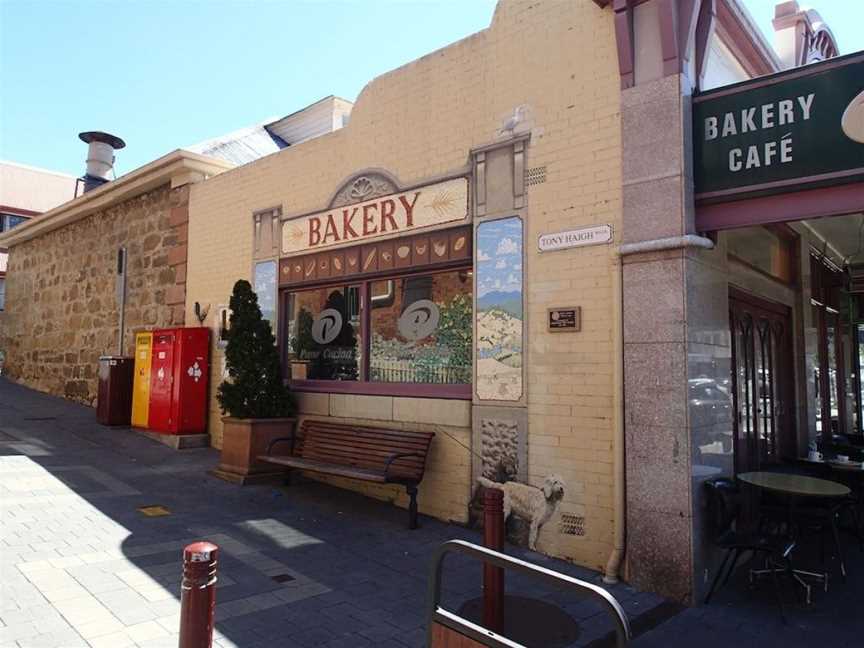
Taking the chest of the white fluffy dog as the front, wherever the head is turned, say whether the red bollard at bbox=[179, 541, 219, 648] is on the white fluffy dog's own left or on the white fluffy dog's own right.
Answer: on the white fluffy dog's own right

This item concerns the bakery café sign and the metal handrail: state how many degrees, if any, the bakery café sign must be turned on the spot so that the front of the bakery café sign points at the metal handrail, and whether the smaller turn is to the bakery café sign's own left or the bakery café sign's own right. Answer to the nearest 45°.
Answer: approximately 45° to the bakery café sign's own left

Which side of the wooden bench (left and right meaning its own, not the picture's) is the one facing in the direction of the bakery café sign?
left

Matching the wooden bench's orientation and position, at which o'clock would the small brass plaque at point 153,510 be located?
The small brass plaque is roughly at 1 o'clock from the wooden bench.

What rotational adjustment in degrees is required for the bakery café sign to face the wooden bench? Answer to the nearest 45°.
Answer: approximately 45° to its right
